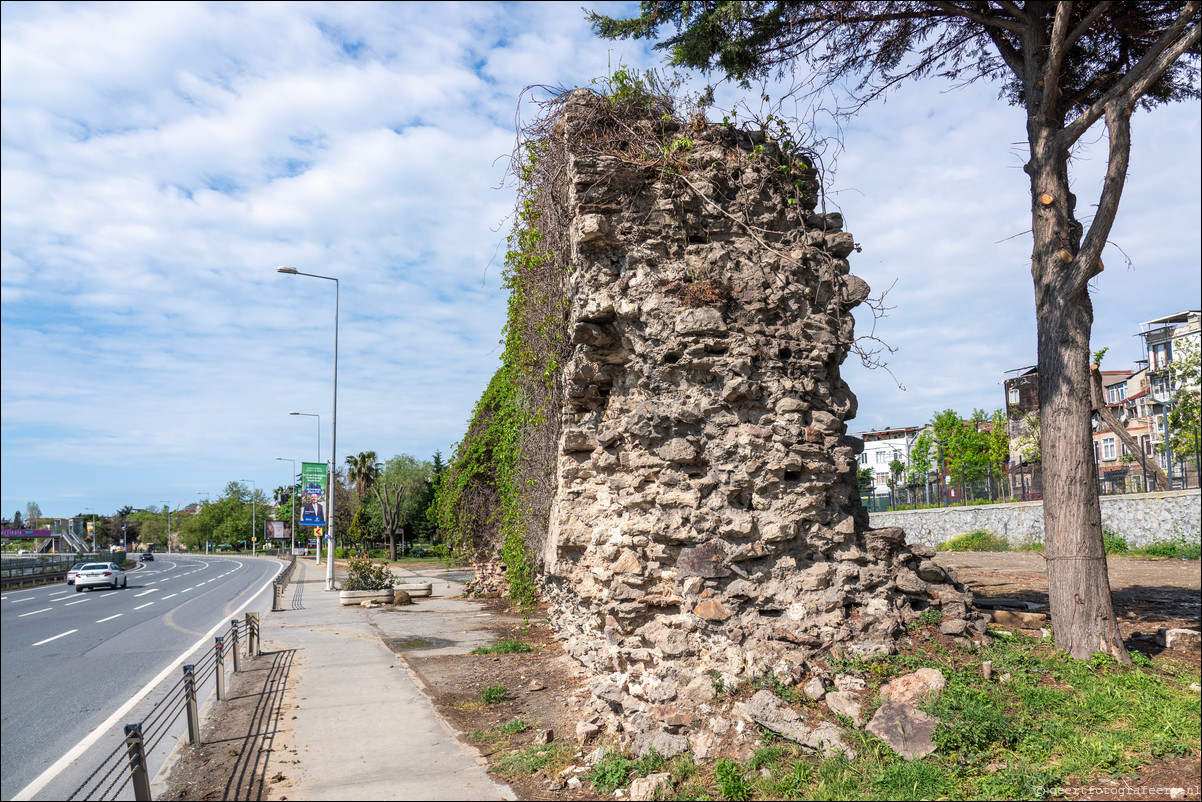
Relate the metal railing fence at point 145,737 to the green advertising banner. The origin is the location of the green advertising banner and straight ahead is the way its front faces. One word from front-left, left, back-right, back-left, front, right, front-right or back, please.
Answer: front

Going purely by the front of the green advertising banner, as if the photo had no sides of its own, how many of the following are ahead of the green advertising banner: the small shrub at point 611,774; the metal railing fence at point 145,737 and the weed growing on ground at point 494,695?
3

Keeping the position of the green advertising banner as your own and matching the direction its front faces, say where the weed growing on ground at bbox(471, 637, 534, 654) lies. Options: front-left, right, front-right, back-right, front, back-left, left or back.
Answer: front

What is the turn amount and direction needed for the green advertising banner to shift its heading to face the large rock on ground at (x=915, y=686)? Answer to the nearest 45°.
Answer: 0° — it already faces it

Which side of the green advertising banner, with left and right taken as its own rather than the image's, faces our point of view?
front

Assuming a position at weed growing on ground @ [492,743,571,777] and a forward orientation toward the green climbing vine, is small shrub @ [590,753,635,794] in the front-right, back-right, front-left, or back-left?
back-right

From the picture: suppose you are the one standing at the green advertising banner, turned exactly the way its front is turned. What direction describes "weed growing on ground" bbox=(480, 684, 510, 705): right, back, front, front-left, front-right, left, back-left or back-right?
front

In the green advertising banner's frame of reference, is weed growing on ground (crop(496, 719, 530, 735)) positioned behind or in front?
in front

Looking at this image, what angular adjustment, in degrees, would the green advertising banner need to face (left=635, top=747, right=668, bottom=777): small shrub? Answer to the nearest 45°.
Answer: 0° — it already faces it

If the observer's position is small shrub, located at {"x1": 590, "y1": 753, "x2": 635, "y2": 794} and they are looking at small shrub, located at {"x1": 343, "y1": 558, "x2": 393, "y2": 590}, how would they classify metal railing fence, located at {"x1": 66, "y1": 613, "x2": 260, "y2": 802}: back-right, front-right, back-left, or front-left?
front-left

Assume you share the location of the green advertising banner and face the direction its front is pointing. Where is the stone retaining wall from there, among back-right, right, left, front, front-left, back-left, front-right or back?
front-left
